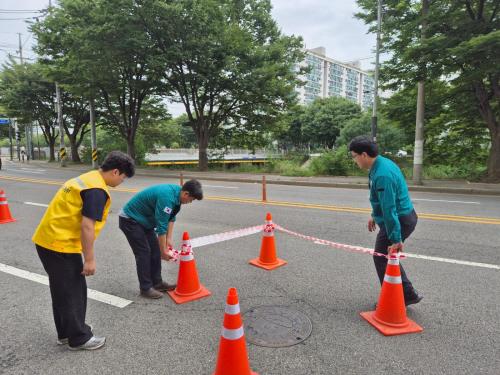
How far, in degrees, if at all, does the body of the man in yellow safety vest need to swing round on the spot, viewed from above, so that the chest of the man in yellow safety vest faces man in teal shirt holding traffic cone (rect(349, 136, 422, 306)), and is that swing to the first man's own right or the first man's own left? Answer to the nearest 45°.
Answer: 0° — they already face them

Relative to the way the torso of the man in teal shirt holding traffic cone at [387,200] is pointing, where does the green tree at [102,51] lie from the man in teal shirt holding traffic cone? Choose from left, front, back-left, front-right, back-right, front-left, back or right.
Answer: front-right

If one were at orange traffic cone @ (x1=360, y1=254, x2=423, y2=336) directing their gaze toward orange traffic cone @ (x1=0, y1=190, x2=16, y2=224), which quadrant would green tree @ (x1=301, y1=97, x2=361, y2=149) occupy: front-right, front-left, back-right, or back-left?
front-right

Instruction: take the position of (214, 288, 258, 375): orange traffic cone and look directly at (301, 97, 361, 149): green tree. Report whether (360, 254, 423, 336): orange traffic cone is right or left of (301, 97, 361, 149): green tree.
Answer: right

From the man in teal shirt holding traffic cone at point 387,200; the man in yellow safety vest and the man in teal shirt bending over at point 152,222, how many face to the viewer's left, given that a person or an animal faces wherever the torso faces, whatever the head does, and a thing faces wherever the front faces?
1

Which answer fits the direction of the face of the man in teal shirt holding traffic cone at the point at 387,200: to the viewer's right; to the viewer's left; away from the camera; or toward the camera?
to the viewer's left

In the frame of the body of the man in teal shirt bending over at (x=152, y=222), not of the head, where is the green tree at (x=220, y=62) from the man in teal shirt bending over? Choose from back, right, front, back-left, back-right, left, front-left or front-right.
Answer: left

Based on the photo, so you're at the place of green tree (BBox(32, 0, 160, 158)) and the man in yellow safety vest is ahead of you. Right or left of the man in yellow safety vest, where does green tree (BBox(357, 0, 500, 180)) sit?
left

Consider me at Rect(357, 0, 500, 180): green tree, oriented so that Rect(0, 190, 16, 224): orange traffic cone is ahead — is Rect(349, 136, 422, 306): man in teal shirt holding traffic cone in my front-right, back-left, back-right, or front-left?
front-left

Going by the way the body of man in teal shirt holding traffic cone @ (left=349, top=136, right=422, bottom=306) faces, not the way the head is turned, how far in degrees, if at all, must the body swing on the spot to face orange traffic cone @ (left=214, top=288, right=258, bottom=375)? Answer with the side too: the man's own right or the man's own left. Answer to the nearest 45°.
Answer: approximately 45° to the man's own left

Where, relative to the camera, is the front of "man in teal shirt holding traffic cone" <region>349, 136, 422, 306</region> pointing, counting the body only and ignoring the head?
to the viewer's left

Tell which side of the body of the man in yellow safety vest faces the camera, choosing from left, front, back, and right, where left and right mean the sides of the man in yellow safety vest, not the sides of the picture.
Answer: right

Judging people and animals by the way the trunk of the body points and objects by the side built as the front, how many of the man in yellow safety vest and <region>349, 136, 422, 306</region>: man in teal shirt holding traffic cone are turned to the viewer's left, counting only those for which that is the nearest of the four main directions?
1

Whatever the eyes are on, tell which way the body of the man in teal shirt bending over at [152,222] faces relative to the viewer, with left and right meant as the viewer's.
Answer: facing to the right of the viewer

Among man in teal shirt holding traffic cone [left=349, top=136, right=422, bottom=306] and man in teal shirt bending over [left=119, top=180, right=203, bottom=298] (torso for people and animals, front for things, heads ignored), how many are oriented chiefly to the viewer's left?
1
